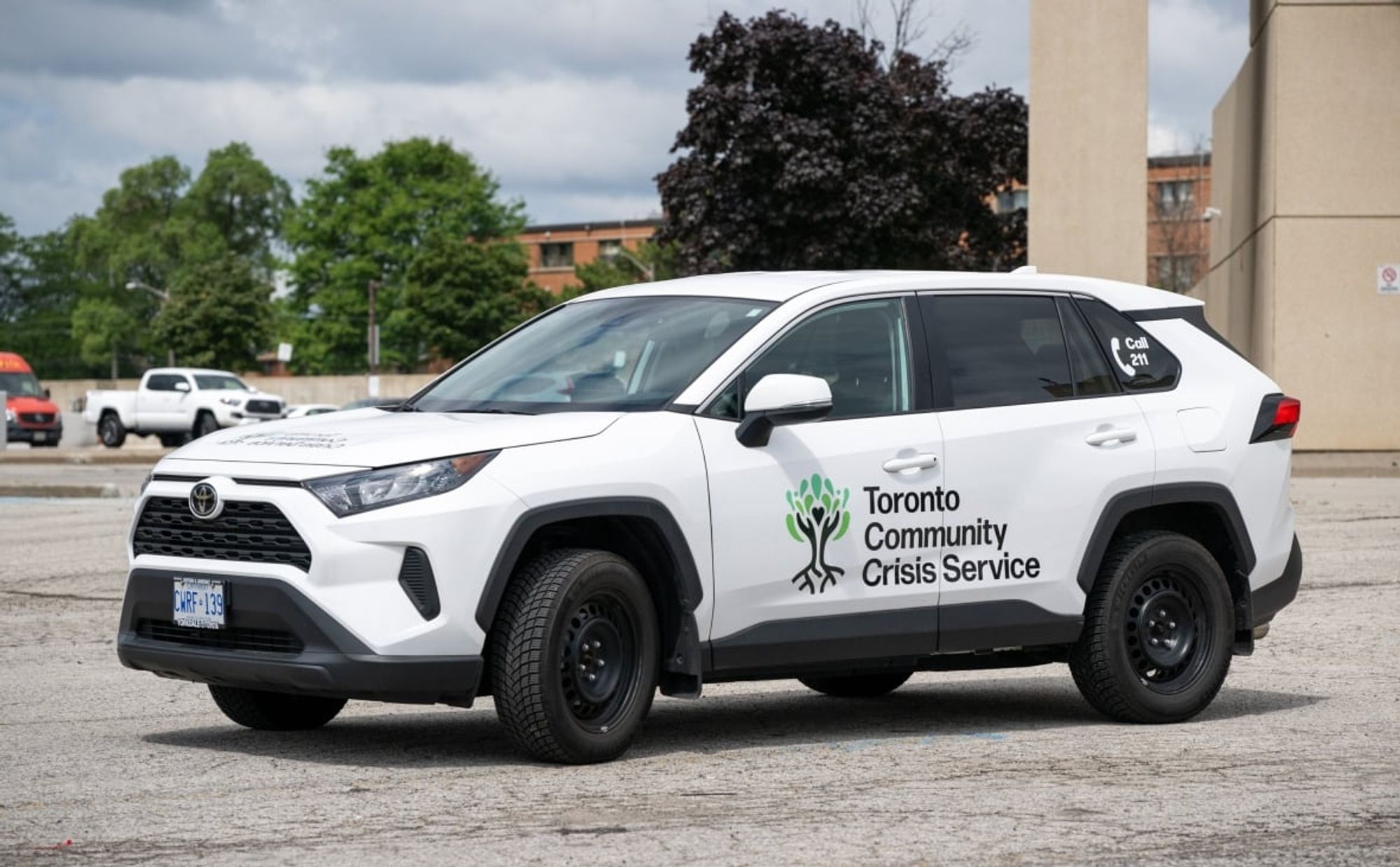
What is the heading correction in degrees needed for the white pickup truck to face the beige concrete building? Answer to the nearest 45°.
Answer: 0° — it already faces it

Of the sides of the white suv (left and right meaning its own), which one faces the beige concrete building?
back

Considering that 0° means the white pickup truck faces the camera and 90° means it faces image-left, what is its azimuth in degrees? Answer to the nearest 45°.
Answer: approximately 315°

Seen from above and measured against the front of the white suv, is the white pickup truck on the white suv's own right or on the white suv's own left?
on the white suv's own right

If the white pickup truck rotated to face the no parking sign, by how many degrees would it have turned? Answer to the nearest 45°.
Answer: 0° — it already faces it

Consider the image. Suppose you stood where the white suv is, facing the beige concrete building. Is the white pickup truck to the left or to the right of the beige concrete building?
left

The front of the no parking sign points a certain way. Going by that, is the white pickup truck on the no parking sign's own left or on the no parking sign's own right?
on the no parking sign's own right

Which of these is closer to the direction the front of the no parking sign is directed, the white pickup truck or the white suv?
the white suv

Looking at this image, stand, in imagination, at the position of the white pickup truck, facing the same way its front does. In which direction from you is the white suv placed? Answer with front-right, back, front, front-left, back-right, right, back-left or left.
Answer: front-right
